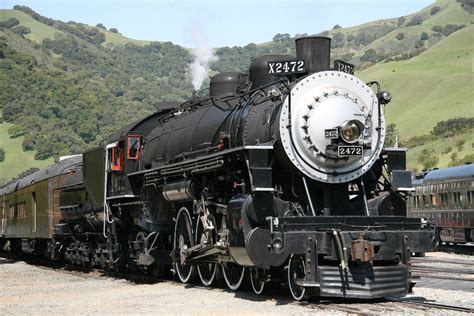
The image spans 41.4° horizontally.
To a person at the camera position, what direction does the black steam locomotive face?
facing the viewer and to the right of the viewer

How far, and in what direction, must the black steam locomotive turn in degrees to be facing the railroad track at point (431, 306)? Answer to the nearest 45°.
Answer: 0° — it already faces it

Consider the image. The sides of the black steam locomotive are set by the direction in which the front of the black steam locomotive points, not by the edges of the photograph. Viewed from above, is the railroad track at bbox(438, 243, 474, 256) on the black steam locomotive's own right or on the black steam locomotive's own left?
on the black steam locomotive's own left
